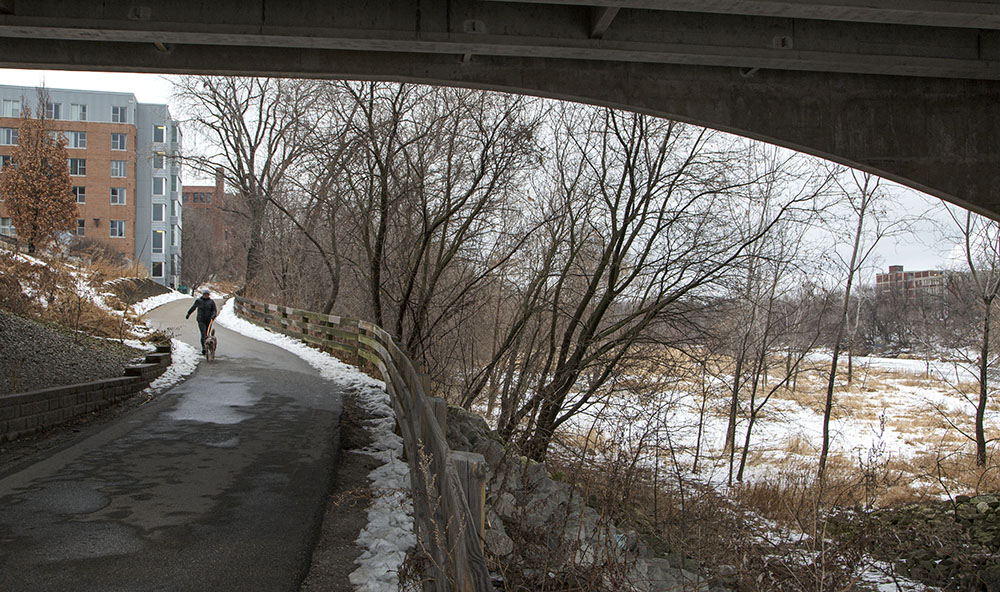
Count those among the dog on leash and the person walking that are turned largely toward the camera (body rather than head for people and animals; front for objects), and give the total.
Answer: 2

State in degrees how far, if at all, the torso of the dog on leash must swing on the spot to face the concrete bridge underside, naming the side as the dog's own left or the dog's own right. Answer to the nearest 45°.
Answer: approximately 45° to the dog's own left

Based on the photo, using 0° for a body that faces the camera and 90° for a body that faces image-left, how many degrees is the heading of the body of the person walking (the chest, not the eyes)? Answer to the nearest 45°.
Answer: approximately 0°

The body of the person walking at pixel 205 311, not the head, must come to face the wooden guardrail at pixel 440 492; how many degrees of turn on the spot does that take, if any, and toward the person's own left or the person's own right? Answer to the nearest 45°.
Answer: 0° — they already face it

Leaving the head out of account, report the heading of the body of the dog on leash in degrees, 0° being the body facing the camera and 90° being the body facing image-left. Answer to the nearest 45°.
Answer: approximately 0°

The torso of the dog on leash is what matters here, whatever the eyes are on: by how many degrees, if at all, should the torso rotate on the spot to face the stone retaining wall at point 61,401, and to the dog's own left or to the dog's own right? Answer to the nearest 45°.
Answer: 0° — it already faces it
